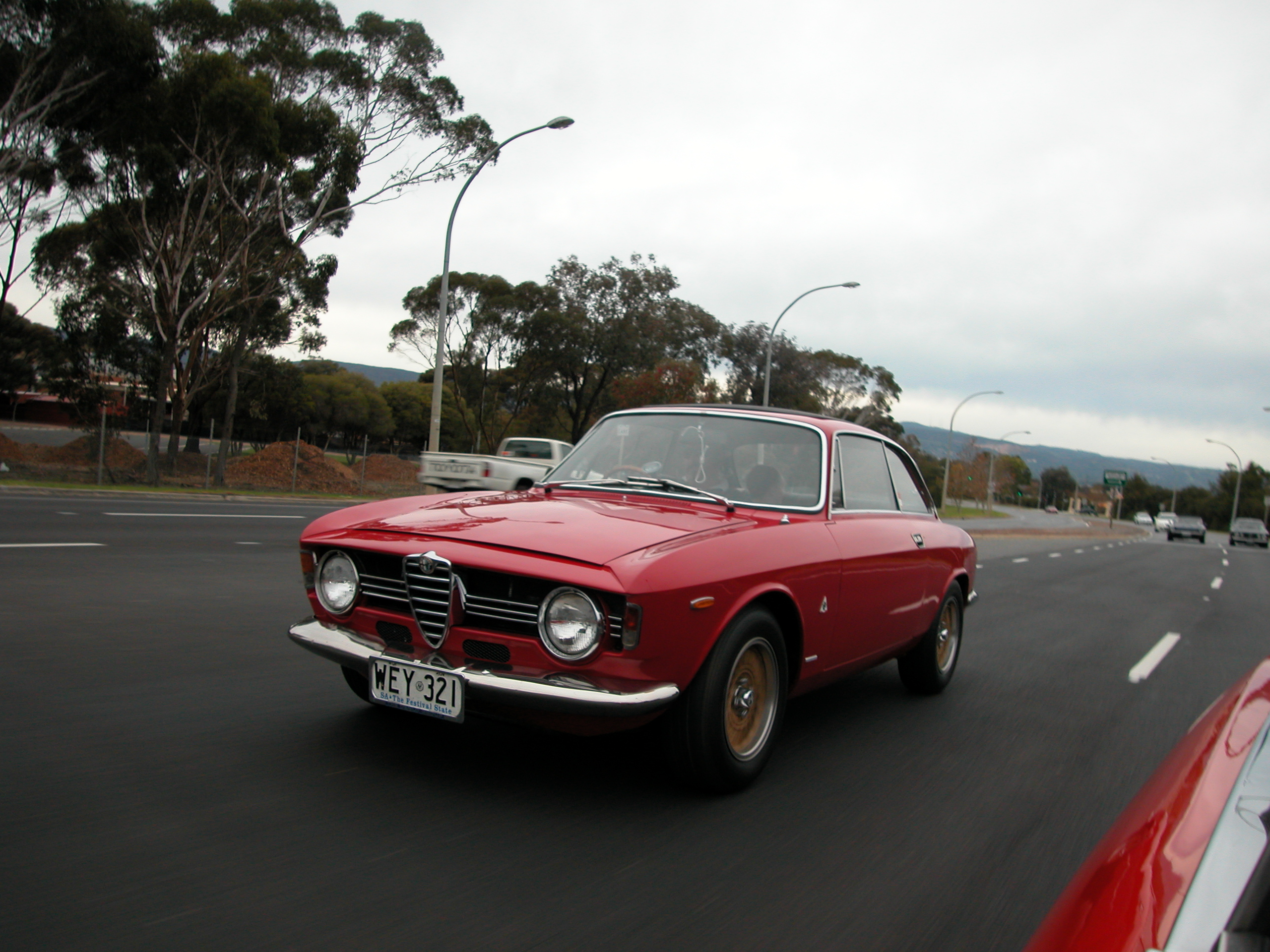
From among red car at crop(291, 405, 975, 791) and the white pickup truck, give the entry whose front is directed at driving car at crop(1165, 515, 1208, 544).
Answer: the white pickup truck

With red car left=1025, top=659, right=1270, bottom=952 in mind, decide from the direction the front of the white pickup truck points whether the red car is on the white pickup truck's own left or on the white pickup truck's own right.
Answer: on the white pickup truck's own right

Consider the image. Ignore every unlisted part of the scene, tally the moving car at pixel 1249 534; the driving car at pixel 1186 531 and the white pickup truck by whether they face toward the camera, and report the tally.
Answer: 2

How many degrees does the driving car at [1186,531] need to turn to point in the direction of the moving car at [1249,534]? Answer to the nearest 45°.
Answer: approximately 90° to its left

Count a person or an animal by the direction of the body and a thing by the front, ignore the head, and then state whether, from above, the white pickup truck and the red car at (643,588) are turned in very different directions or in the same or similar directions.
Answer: very different directions

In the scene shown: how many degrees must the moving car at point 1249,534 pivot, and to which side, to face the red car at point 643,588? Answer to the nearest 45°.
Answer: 0° — it already faces it

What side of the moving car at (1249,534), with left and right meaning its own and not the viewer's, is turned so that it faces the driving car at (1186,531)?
right

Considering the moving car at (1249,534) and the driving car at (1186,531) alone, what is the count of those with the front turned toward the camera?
2

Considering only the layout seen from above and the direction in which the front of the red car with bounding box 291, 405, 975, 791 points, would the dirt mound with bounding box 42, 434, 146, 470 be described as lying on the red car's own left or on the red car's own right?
on the red car's own right

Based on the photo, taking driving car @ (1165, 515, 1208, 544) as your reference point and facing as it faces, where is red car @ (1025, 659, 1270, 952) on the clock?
The red car is roughly at 12 o'clock from the driving car.

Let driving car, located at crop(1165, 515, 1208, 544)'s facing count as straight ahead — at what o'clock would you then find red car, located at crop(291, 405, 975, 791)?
The red car is roughly at 12 o'clock from the driving car.

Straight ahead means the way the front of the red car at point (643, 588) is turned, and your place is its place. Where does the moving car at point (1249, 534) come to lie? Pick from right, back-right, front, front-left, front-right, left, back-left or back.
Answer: back

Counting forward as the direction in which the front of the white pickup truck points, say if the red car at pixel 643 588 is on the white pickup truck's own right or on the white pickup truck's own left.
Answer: on the white pickup truck's own right

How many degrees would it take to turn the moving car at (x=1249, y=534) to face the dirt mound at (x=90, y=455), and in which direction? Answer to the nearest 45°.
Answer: approximately 45° to its right

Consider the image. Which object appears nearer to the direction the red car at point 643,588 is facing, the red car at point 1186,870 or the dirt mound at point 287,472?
the red car

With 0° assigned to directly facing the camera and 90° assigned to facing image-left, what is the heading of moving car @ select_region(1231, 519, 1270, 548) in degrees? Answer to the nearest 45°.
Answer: approximately 0°
